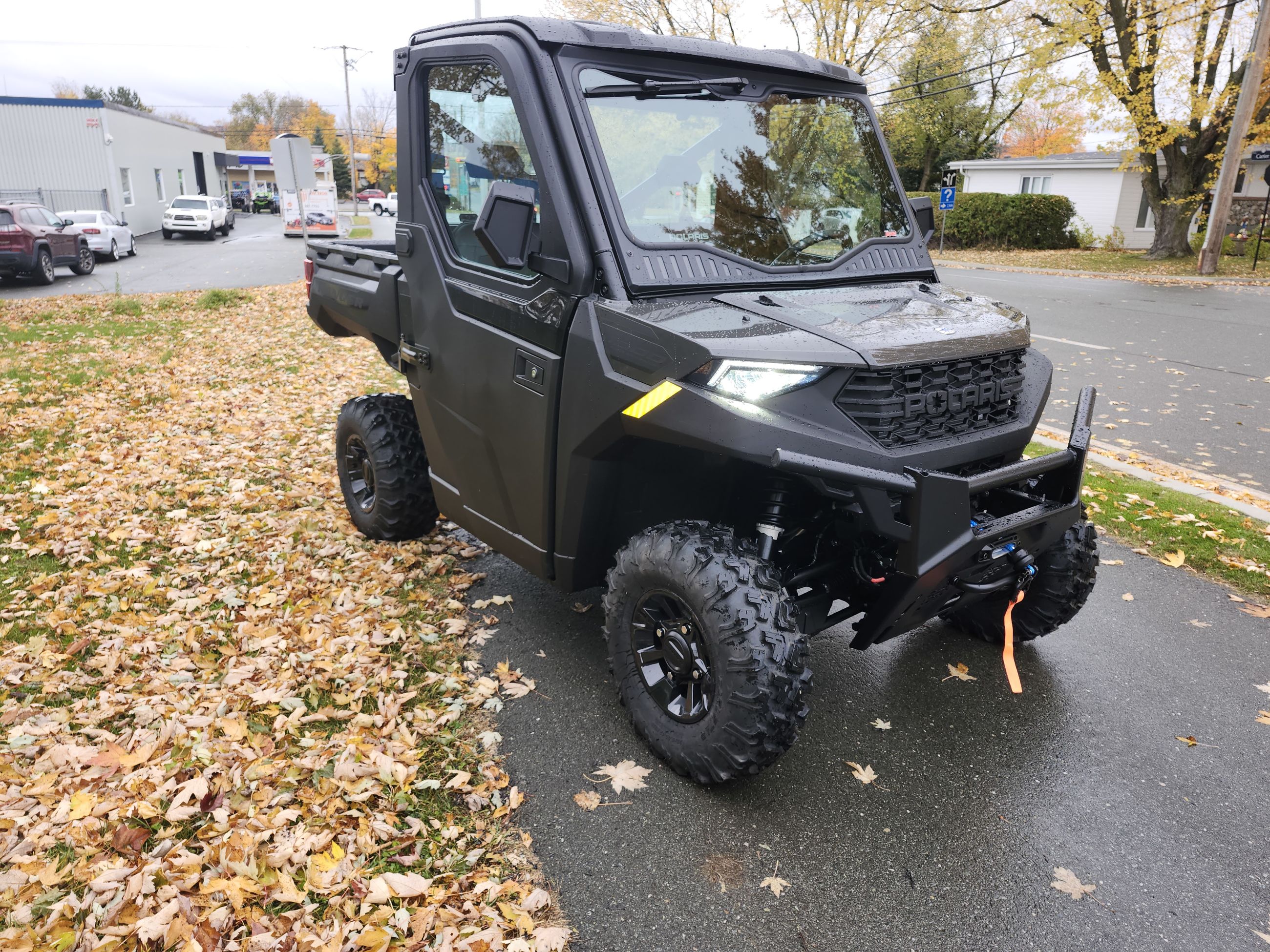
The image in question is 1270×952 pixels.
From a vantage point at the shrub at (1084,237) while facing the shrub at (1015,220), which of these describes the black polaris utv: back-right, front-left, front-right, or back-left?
front-left

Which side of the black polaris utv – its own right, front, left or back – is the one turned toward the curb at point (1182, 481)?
left

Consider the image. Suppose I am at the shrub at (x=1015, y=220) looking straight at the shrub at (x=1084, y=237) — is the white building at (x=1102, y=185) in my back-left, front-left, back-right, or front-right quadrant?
front-left

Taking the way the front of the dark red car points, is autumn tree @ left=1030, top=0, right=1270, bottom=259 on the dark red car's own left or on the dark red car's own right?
on the dark red car's own right

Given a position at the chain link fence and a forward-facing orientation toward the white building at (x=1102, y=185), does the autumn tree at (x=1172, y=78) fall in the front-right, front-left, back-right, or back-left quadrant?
front-right

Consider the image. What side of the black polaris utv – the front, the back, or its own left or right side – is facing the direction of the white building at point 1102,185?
left

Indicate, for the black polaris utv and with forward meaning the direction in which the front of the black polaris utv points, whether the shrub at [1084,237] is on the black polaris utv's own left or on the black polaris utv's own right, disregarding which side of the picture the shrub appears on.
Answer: on the black polaris utv's own left

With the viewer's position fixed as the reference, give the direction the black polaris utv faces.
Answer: facing the viewer and to the right of the viewer
